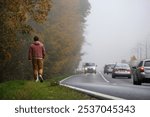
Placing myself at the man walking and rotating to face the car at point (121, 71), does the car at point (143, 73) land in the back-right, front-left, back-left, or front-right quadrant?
front-right

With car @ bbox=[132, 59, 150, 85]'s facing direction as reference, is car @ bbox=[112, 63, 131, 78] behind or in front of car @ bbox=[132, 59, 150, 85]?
in front

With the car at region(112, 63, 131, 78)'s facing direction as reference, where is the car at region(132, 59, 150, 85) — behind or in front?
behind

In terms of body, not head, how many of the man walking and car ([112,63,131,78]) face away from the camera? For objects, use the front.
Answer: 2

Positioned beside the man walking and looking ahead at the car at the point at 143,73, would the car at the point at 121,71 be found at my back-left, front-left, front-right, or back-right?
front-left

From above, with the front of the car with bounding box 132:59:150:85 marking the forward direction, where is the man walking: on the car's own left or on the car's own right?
on the car's own left

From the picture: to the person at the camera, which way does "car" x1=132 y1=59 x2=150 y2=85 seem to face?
facing away from the viewer and to the left of the viewer

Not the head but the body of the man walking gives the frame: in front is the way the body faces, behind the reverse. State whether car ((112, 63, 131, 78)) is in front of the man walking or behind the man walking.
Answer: in front

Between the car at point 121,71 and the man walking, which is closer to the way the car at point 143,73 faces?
the car

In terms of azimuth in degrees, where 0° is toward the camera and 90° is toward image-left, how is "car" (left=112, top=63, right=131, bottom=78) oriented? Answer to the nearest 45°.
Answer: approximately 180°

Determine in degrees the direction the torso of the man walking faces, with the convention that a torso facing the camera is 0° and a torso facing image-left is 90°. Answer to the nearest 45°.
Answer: approximately 180°

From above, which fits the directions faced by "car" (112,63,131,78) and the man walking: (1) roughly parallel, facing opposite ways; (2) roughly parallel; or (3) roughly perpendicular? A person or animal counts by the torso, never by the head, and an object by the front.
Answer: roughly parallel
